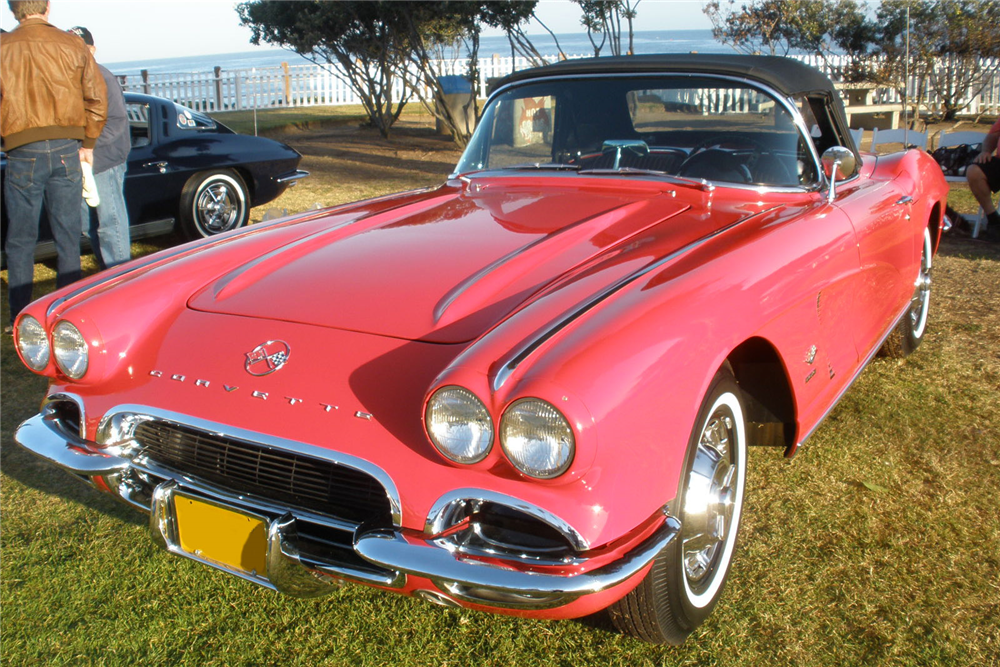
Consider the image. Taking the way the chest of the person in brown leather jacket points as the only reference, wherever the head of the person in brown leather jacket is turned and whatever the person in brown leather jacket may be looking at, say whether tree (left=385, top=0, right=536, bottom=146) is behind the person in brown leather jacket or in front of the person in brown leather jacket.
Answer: in front

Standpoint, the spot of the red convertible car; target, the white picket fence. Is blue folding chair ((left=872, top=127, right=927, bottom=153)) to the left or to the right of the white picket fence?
right

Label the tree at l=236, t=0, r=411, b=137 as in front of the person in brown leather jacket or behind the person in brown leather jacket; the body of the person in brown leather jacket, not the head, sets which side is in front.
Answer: in front

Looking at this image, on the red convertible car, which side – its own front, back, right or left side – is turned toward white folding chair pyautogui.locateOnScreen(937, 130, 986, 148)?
back

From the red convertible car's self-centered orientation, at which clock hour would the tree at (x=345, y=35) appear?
The tree is roughly at 4 o'clock from the red convertible car.

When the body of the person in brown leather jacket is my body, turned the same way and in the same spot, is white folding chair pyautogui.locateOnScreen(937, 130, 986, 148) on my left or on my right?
on my right

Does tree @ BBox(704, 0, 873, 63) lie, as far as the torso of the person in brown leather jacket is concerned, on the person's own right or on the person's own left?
on the person's own right

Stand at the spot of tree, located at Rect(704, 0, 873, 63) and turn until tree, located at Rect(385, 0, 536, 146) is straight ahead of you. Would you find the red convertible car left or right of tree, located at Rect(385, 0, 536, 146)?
left

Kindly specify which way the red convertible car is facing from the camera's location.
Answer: facing the viewer and to the left of the viewer

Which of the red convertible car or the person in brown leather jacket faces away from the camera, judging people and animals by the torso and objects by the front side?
the person in brown leather jacket

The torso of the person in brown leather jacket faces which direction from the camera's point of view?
away from the camera

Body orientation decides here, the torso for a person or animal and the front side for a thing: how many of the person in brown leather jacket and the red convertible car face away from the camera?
1
